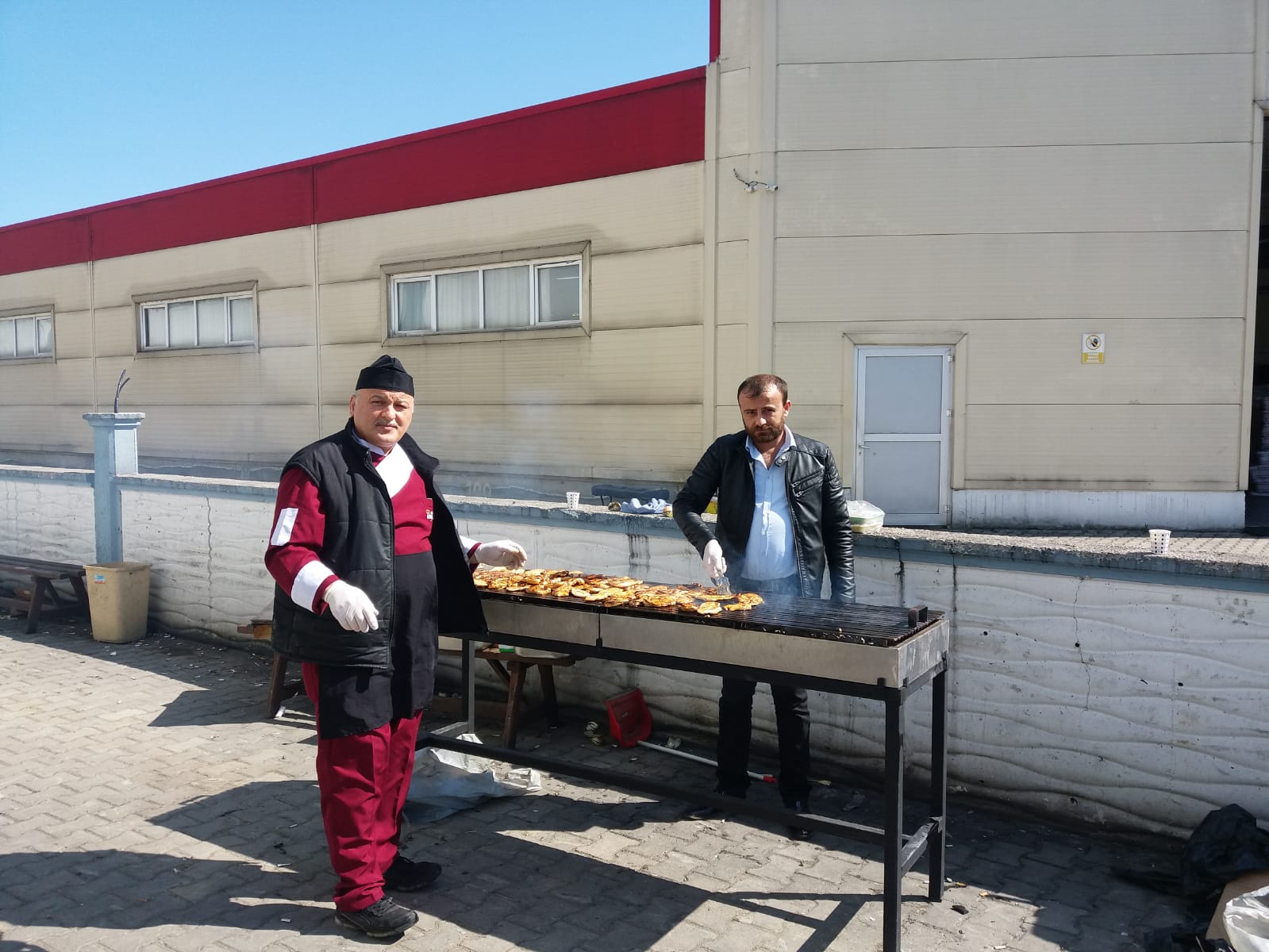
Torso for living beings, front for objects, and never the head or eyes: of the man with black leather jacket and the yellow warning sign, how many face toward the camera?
2

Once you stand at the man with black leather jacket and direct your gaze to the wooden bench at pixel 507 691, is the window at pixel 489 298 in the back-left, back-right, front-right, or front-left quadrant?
front-right

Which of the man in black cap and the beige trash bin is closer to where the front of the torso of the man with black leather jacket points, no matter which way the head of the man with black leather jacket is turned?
the man in black cap

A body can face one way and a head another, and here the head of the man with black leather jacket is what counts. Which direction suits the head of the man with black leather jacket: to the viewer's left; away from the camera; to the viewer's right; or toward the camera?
toward the camera

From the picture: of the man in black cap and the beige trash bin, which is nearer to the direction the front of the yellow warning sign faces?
the man in black cap

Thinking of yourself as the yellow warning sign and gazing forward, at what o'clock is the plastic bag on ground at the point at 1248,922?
The plastic bag on ground is roughly at 12 o'clock from the yellow warning sign.

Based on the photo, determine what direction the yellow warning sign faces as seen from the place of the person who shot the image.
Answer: facing the viewer

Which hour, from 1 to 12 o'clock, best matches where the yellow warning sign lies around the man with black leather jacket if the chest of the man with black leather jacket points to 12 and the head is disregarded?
The yellow warning sign is roughly at 7 o'clock from the man with black leather jacket.

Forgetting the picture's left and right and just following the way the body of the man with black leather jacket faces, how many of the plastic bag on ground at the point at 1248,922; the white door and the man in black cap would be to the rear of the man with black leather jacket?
1

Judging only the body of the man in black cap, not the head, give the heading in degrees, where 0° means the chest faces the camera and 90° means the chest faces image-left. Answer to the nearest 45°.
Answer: approximately 315°

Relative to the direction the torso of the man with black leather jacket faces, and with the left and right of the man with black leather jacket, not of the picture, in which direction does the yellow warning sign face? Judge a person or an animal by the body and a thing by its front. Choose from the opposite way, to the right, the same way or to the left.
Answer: the same way

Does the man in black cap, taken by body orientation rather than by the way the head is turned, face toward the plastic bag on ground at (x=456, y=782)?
no

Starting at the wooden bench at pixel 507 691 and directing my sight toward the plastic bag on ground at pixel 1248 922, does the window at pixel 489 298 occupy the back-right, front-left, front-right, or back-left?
back-left

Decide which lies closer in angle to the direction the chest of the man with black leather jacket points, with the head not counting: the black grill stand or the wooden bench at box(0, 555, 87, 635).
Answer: the black grill stand

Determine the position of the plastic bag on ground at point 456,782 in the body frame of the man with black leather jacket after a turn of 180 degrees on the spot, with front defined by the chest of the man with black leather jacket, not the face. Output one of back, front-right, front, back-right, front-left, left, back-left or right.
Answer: left

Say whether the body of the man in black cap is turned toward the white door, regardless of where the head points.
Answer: no

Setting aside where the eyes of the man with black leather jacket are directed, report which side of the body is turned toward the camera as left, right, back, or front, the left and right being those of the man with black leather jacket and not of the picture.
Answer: front
